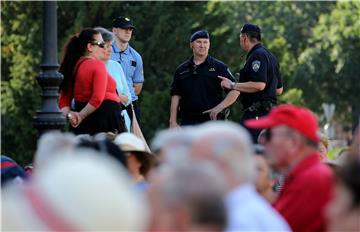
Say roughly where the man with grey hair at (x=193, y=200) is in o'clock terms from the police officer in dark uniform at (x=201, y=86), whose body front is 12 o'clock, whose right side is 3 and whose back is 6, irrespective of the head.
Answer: The man with grey hair is roughly at 12 o'clock from the police officer in dark uniform.

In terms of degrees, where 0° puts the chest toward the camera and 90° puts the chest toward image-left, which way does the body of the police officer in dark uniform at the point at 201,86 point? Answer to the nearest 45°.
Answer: approximately 0°

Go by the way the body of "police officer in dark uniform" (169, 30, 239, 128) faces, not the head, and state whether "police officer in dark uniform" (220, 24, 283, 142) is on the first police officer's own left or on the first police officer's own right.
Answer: on the first police officer's own left

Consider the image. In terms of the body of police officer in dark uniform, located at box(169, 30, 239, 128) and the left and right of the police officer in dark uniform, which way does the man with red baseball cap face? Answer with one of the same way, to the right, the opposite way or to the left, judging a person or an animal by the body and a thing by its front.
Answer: to the right

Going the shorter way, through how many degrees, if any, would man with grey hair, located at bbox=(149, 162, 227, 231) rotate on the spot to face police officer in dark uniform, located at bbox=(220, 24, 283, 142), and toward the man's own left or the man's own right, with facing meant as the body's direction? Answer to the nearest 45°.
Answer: approximately 45° to the man's own right

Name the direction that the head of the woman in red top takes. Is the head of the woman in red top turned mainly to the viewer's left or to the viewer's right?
to the viewer's right

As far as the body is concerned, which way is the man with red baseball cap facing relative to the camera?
to the viewer's left
